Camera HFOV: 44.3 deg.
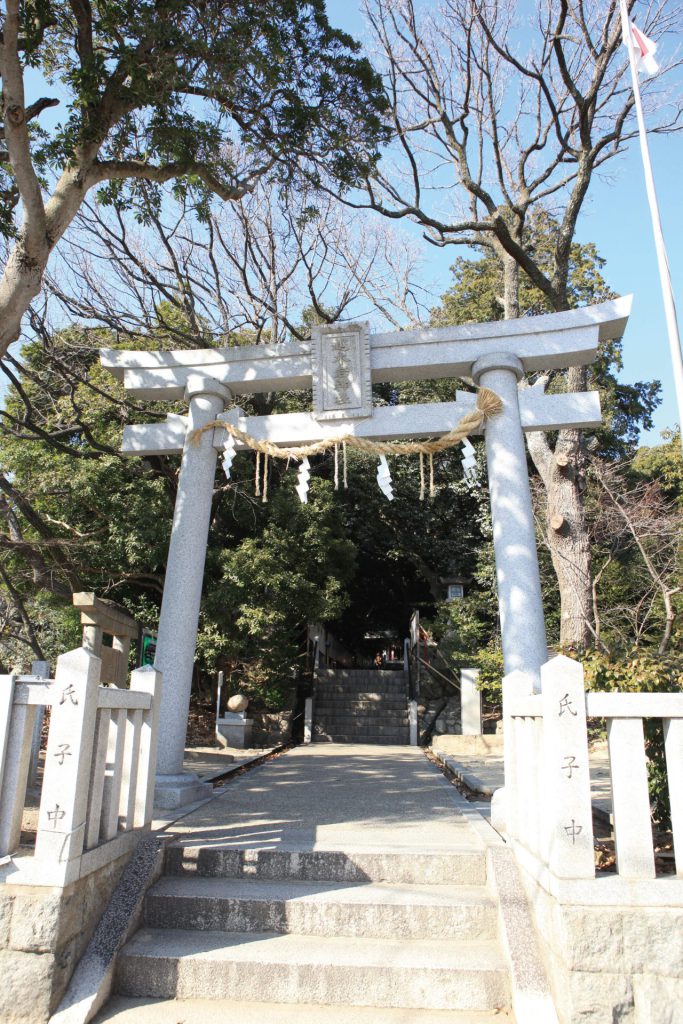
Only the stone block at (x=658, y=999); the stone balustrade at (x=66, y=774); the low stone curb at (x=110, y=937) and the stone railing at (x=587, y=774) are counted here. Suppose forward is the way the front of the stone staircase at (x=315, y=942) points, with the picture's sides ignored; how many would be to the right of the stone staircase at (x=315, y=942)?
2

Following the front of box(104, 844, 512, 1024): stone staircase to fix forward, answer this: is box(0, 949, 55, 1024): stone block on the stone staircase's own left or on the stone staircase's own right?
on the stone staircase's own right

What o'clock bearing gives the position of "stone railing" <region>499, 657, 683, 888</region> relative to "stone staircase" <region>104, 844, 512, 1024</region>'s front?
The stone railing is roughly at 10 o'clock from the stone staircase.

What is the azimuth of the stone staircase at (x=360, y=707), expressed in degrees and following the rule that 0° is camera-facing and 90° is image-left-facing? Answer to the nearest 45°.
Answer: approximately 0°

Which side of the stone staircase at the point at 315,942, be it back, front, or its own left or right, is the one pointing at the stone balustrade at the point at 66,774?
right

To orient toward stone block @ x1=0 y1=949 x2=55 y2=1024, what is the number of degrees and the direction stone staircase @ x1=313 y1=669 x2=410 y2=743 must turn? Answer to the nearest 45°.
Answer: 0° — it already faces it

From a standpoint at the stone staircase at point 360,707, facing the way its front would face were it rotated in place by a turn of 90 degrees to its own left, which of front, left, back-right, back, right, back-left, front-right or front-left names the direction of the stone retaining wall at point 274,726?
back-right

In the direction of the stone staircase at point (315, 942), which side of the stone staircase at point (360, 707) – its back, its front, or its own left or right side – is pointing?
front

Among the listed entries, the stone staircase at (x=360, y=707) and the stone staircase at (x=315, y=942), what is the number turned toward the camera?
2

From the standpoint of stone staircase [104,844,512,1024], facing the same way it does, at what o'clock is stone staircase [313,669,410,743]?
stone staircase [313,669,410,743] is roughly at 6 o'clock from stone staircase [104,844,512,1024].

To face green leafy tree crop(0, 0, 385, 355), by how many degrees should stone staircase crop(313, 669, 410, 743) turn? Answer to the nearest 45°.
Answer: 0° — it already faces it
